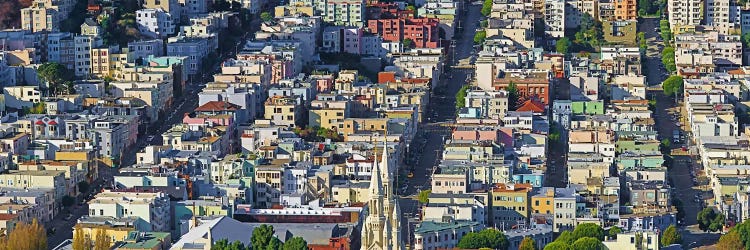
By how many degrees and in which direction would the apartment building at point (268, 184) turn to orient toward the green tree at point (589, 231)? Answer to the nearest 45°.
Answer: approximately 45° to its left

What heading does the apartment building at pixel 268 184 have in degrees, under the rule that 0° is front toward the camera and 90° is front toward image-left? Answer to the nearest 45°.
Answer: approximately 0°

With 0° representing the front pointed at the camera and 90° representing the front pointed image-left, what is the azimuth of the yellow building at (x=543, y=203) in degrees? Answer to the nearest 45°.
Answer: approximately 0°

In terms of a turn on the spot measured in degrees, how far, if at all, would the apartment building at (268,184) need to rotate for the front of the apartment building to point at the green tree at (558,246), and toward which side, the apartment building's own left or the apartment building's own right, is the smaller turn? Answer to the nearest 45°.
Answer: approximately 45° to the apartment building's own left

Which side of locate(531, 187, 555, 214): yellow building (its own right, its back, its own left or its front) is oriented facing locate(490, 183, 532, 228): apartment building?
right

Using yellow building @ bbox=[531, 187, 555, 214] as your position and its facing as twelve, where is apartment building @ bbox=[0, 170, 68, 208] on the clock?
The apartment building is roughly at 3 o'clock from the yellow building.

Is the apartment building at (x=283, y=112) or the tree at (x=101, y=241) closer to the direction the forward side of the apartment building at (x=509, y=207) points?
the tree

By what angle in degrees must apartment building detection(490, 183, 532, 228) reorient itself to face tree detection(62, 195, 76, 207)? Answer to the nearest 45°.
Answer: approximately 90° to its right
